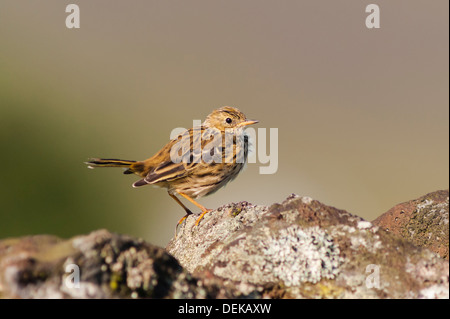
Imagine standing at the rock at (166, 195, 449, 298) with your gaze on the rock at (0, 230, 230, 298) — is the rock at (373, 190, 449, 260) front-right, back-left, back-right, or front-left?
back-right

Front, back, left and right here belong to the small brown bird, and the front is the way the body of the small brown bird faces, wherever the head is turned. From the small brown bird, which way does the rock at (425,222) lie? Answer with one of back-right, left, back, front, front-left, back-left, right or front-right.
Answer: front-right

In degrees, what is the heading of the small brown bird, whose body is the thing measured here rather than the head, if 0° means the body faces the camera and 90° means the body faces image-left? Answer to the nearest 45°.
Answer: approximately 270°

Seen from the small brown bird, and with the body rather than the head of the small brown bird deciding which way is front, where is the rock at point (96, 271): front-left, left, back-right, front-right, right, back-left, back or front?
right

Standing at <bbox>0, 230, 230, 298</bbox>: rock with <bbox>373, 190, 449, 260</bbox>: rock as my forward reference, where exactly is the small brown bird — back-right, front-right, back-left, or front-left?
front-left
